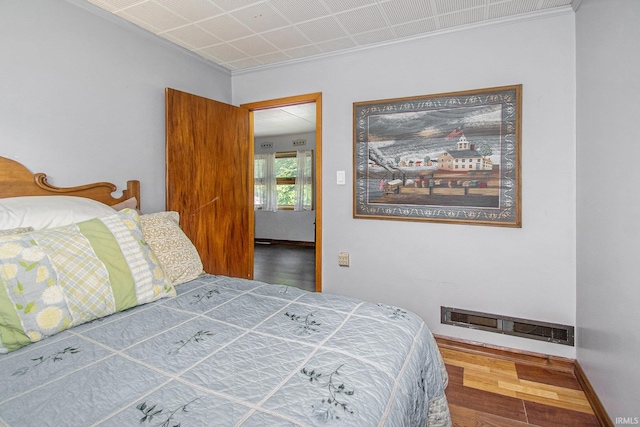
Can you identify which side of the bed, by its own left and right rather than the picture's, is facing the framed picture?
left

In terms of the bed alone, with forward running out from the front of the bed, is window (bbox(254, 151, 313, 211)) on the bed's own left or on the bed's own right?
on the bed's own left

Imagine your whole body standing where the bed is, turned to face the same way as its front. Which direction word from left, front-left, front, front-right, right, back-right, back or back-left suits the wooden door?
back-left

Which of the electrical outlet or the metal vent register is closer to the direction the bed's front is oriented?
the metal vent register

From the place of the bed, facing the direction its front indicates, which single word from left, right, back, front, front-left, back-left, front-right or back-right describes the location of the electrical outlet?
left
